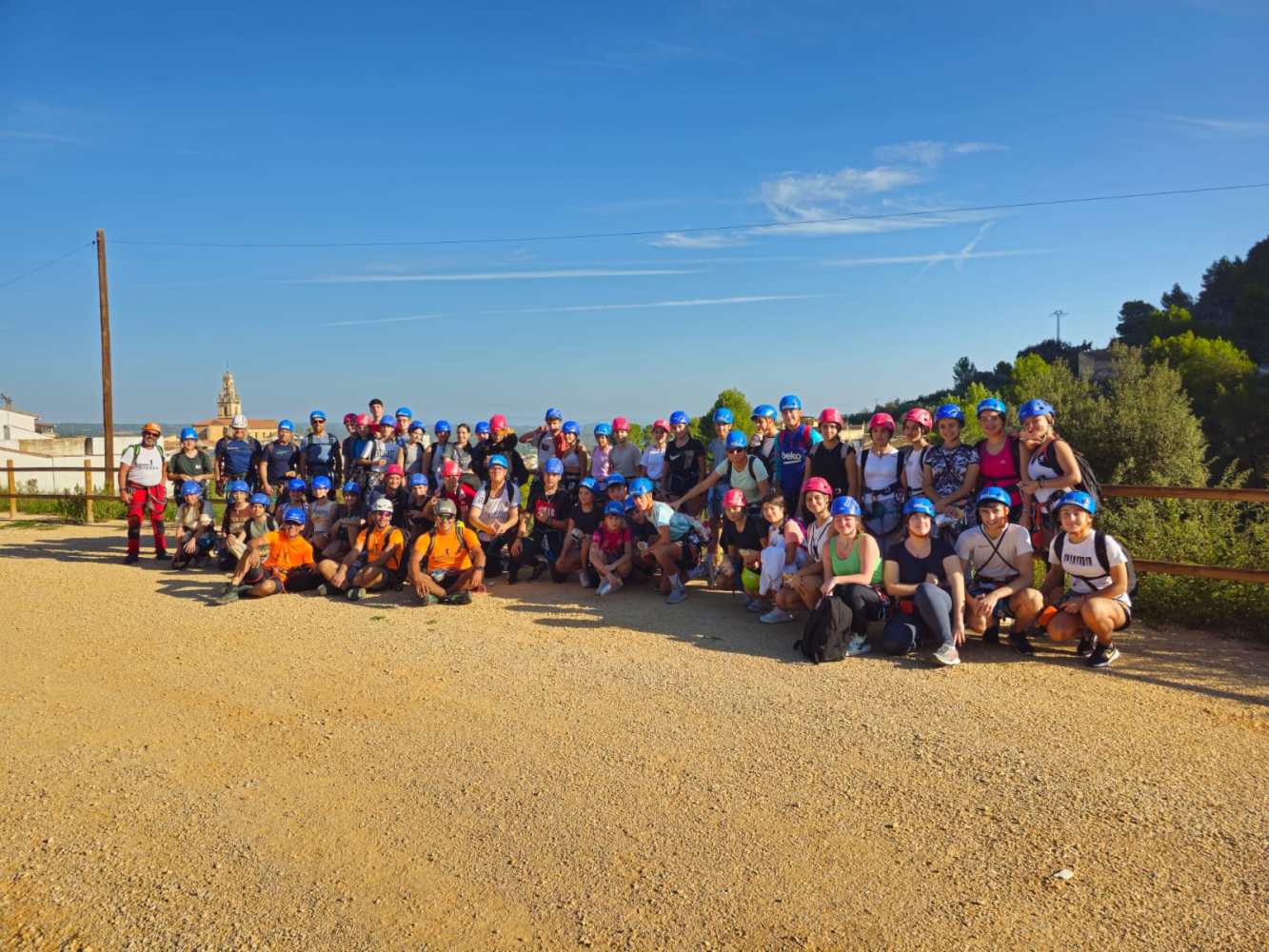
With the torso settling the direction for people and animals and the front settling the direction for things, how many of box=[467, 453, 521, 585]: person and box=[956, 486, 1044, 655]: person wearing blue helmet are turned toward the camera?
2

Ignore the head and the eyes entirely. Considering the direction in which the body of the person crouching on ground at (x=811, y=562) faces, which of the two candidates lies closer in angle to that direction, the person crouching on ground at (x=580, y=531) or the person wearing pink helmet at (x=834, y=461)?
the person crouching on ground at (x=580, y=531)

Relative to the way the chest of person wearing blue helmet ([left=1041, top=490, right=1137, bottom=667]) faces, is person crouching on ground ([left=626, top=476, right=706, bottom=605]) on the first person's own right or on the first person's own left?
on the first person's own right

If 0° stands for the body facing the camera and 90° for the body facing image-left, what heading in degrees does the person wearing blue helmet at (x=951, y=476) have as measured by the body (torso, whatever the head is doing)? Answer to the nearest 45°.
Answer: approximately 0°

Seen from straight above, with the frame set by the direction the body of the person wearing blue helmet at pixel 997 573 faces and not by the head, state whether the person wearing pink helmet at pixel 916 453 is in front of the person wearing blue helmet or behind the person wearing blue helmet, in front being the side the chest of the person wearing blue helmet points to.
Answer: behind
